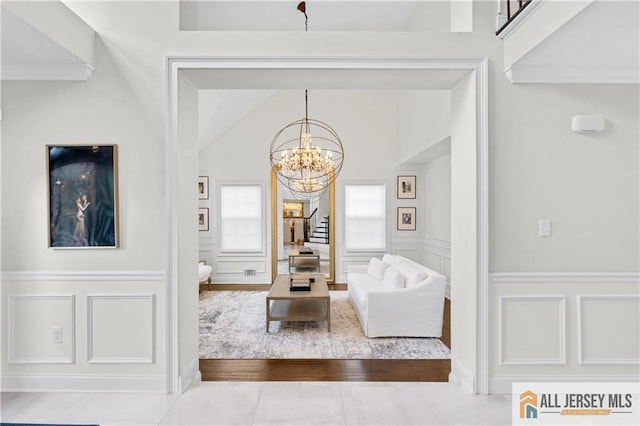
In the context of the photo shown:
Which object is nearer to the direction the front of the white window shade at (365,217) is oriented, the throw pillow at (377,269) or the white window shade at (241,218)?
the throw pillow

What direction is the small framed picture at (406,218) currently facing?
toward the camera

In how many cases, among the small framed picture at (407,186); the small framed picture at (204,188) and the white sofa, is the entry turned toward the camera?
2

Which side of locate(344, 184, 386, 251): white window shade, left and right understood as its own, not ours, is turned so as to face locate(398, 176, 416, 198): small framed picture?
left

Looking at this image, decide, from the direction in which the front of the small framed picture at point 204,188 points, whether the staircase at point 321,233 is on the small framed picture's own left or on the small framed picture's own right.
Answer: on the small framed picture's own left

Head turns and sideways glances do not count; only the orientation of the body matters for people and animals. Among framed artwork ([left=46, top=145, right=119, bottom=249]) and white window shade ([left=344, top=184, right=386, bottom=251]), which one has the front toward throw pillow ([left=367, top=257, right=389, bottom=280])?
the white window shade

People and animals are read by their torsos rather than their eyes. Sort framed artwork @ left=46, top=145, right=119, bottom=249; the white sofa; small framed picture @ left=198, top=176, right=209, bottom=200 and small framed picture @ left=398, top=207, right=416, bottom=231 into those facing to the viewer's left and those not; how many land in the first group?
1

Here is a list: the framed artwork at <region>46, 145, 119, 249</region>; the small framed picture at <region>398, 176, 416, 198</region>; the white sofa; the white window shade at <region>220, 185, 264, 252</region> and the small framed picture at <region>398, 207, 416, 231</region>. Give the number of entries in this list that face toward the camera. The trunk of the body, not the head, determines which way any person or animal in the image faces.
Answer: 4

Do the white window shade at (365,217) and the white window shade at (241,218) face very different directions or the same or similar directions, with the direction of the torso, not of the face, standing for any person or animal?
same or similar directions

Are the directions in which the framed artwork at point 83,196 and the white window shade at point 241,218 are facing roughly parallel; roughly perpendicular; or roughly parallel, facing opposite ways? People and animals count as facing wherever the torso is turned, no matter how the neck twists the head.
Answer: roughly parallel

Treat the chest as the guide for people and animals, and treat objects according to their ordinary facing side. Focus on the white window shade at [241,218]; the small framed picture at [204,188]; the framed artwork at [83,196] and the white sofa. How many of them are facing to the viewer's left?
1

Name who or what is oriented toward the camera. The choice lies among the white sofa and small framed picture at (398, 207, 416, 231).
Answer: the small framed picture

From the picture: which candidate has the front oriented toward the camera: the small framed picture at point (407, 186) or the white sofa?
the small framed picture

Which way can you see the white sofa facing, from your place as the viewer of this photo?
facing to the left of the viewer

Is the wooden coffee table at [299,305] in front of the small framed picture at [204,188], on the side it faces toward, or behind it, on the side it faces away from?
in front

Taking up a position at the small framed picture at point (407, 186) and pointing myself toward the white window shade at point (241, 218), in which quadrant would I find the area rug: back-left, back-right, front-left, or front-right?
front-left

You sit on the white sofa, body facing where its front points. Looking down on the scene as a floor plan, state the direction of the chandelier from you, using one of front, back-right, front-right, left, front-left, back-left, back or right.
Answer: front-right

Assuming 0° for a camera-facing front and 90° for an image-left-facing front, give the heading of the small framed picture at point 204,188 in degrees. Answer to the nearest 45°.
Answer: approximately 0°

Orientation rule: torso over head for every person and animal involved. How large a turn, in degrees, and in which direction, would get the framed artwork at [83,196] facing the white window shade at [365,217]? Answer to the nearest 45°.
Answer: approximately 135° to its left
